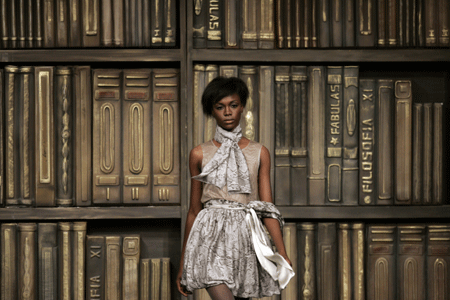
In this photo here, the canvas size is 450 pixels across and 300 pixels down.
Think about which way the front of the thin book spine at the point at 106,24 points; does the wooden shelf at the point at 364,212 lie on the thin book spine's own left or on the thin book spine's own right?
on the thin book spine's own left

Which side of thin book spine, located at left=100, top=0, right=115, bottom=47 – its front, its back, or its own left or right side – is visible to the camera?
front

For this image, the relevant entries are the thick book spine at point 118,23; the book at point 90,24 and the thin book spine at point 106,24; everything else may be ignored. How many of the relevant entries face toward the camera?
3

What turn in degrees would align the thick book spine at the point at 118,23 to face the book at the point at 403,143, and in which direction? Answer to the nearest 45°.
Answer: approximately 90° to its left

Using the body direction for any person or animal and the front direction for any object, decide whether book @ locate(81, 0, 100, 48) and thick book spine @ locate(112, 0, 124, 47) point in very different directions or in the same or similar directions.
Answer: same or similar directions

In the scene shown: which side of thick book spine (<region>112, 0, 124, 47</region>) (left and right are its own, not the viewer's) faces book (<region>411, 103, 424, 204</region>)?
left

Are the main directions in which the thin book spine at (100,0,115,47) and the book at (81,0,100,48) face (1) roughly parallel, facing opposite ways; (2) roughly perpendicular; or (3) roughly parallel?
roughly parallel

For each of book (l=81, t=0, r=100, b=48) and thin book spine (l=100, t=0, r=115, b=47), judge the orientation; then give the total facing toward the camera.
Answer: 2

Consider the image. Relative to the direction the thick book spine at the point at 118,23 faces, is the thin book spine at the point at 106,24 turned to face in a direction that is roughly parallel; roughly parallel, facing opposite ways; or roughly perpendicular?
roughly parallel

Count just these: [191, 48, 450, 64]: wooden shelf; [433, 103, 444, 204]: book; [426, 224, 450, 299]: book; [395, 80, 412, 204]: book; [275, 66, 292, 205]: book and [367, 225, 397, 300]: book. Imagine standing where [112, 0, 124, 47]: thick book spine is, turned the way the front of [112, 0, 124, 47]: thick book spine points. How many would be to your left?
6

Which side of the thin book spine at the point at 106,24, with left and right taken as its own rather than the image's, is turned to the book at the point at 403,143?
left
